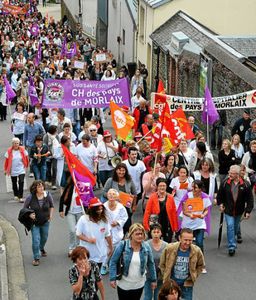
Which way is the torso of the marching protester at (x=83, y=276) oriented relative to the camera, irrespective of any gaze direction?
toward the camera

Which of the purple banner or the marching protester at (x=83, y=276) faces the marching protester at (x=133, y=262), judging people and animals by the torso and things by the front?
the purple banner

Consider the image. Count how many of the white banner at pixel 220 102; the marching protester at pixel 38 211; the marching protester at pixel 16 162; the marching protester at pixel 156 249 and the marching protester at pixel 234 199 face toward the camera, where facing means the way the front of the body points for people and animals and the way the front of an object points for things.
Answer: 5

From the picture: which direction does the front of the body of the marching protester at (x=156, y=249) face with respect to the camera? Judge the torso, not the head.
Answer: toward the camera

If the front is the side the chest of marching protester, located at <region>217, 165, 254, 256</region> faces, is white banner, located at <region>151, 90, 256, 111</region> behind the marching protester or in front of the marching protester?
behind

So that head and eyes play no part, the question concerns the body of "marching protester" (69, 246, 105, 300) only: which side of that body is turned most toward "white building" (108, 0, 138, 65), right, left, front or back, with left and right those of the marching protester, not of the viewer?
back

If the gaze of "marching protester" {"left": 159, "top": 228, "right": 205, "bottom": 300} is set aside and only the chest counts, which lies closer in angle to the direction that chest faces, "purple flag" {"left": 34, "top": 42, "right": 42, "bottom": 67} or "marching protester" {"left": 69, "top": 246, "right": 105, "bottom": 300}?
the marching protester

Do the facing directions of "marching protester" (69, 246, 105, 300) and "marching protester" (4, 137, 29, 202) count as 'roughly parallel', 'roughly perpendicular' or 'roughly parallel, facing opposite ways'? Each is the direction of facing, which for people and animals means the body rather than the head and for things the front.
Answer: roughly parallel

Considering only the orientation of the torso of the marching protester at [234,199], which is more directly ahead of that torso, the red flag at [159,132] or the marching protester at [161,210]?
the marching protester

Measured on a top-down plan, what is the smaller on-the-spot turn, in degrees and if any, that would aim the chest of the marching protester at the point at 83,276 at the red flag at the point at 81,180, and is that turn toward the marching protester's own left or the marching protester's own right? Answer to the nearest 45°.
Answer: approximately 180°

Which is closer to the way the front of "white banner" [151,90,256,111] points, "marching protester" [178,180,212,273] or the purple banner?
the marching protester

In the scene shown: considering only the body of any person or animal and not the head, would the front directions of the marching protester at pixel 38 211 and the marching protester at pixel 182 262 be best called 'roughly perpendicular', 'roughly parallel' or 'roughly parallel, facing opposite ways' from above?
roughly parallel

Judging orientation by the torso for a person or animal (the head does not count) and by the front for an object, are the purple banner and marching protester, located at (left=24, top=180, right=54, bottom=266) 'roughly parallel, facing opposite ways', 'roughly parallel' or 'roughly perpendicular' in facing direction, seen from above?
roughly parallel

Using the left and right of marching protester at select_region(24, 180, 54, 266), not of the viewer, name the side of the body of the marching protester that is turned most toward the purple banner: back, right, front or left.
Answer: back

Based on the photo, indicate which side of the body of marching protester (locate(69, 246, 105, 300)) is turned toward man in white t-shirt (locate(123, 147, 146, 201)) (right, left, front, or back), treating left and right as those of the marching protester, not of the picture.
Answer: back
